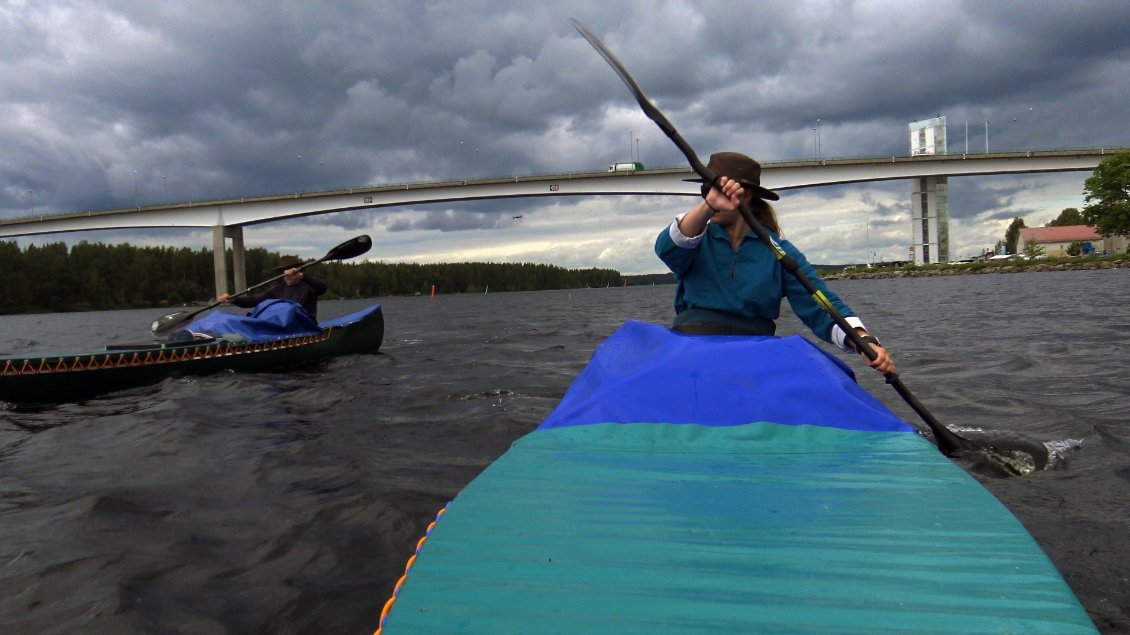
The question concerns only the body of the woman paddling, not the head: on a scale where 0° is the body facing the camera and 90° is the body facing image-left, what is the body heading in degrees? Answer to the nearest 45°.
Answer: approximately 0°

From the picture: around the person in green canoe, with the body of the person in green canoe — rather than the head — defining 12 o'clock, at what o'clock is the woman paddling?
The woman paddling is roughly at 10 o'clock from the person in green canoe.

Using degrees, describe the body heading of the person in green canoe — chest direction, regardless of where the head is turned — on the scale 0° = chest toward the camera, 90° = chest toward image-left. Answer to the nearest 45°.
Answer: approximately 45°

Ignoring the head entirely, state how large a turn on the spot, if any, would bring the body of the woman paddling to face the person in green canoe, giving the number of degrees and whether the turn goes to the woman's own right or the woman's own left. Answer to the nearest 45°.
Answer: approximately 135° to the woman's own right
